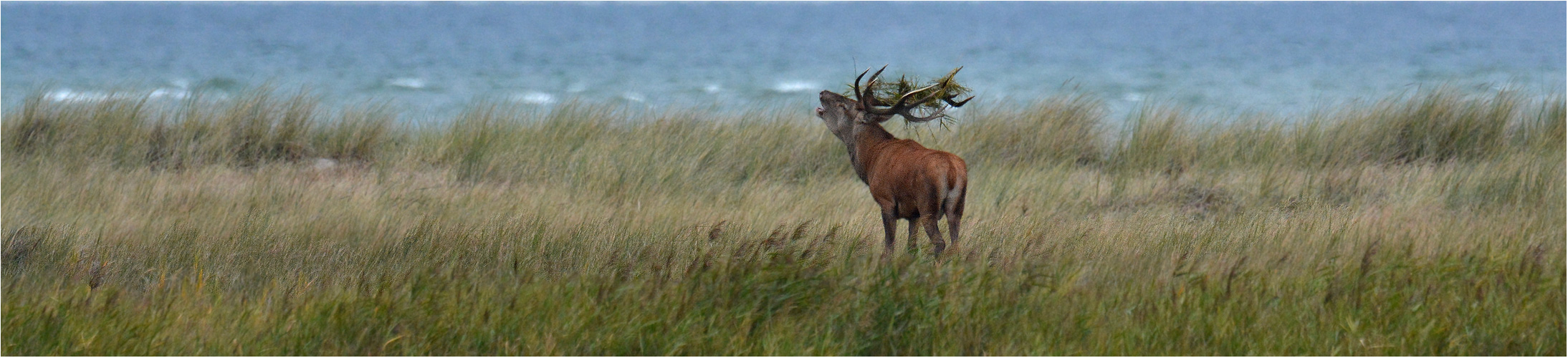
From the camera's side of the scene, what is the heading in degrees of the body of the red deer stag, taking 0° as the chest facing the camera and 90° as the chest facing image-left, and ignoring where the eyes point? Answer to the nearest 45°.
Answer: approximately 135°
